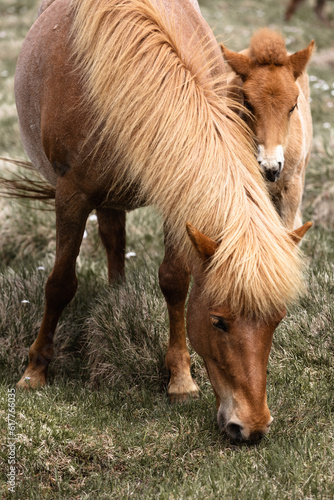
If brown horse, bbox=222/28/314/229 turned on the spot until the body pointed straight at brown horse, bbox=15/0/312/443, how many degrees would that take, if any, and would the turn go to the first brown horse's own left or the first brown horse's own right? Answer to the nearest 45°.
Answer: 0° — it already faces it

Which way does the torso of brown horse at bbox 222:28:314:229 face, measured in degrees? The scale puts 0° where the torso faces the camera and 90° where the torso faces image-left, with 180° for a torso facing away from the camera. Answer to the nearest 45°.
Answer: approximately 0°
